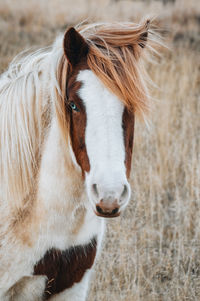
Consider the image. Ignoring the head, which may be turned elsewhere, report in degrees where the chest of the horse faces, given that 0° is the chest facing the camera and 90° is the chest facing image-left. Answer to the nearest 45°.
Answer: approximately 315°
